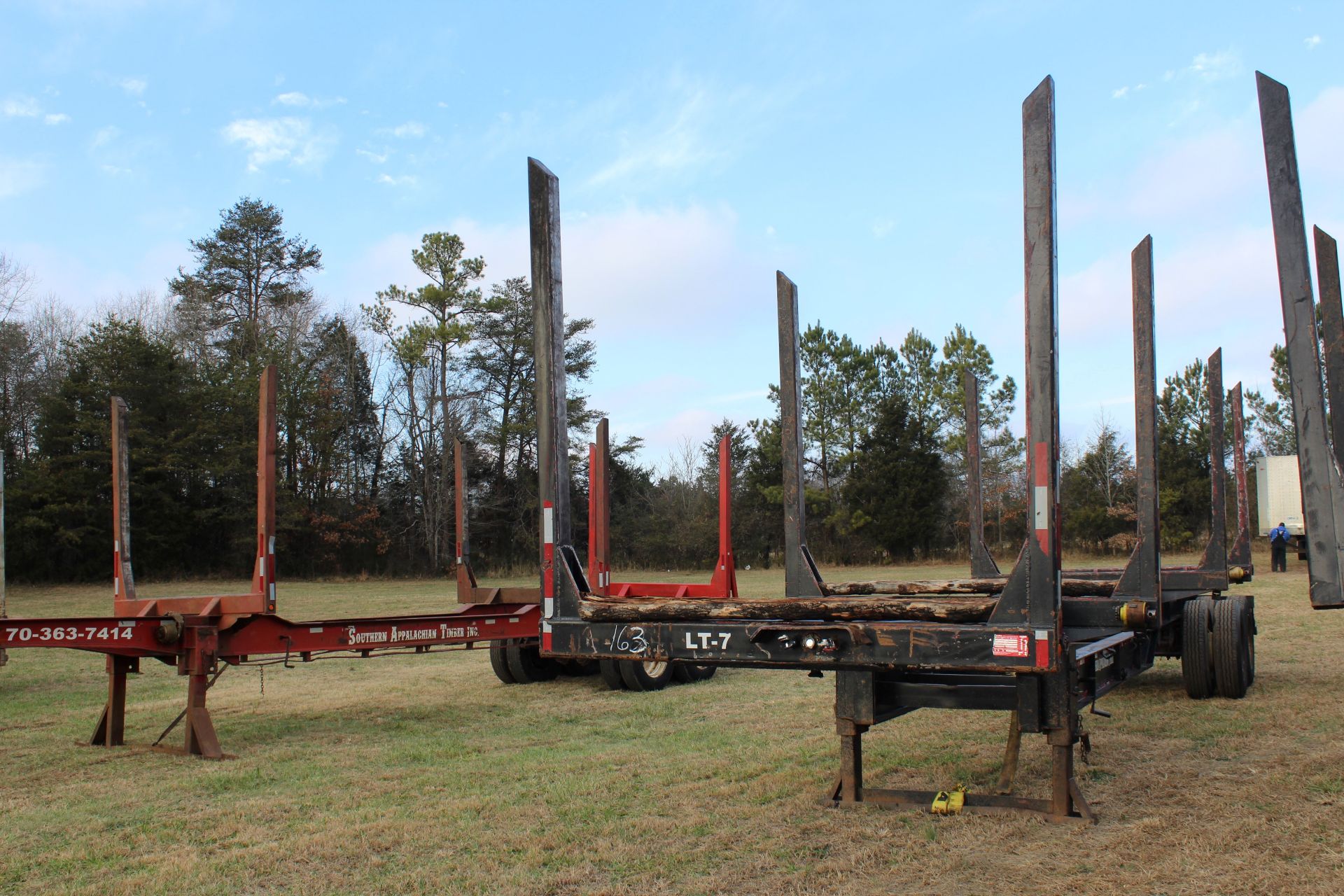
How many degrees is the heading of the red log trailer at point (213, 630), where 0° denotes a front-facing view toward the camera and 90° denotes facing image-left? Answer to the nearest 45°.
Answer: approximately 45°

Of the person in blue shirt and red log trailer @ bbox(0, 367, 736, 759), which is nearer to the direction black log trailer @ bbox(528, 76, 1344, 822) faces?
the red log trailer

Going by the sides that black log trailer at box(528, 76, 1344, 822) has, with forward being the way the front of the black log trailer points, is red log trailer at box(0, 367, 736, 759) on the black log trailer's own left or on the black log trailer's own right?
on the black log trailer's own right

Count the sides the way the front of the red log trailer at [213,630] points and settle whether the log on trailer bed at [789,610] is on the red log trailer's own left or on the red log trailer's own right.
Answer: on the red log trailer's own left

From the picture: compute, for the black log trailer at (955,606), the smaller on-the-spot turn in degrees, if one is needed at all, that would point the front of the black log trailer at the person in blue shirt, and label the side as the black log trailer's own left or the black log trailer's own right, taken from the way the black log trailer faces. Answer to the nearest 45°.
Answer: approximately 135° to the black log trailer's own right

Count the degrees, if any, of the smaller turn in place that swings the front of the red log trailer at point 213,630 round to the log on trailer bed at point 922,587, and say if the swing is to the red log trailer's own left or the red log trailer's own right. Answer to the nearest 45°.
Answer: approximately 90° to the red log trailer's own left

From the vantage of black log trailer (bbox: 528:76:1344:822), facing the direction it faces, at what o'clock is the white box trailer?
The white box trailer is roughly at 5 o'clock from the black log trailer.

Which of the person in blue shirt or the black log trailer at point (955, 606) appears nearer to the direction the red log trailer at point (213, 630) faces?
the black log trailer

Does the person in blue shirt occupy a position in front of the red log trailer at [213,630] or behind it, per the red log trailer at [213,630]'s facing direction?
behind

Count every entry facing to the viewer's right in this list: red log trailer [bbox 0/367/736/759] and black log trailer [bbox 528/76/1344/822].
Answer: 0
